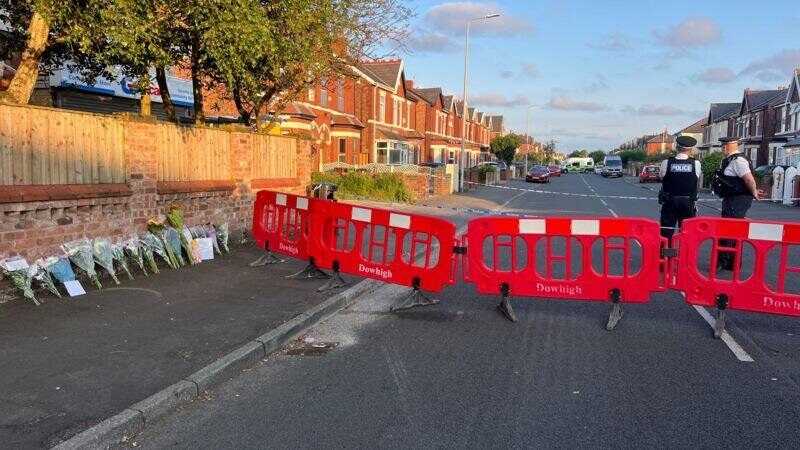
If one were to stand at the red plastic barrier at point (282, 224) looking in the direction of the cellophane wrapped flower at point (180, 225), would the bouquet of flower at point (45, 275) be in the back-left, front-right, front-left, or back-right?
front-left

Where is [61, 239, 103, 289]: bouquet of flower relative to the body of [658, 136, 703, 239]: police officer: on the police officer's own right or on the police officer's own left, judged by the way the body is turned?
on the police officer's own left

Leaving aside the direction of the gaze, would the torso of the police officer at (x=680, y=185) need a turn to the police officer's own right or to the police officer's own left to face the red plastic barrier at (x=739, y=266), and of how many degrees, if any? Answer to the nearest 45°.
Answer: approximately 180°

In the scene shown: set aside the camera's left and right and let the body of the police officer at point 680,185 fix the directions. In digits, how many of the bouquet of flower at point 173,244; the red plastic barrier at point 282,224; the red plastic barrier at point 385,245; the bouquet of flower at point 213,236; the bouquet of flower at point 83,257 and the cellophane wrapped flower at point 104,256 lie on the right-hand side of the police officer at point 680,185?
0

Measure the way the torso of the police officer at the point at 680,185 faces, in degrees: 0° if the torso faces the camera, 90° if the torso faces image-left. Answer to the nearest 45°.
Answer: approximately 180°

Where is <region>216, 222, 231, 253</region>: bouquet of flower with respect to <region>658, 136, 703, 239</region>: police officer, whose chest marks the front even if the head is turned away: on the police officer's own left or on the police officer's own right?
on the police officer's own left

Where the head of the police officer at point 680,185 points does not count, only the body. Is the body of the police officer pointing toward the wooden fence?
no

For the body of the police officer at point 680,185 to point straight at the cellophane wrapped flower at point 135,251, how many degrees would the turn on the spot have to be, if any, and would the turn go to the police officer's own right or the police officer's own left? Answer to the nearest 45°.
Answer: approximately 135° to the police officer's own left

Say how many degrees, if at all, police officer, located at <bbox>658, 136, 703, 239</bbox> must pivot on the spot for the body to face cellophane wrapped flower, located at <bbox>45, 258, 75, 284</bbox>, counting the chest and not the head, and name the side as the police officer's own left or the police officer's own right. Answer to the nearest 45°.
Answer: approximately 135° to the police officer's own left
